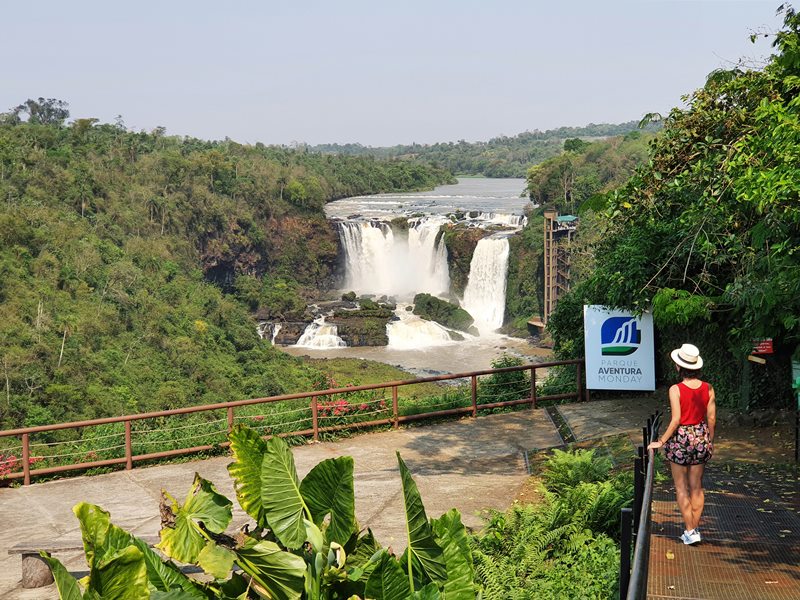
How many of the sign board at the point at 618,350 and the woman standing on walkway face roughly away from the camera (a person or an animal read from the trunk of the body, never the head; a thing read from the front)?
1

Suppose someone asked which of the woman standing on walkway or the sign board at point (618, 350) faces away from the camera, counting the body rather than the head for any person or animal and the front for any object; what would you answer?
the woman standing on walkway

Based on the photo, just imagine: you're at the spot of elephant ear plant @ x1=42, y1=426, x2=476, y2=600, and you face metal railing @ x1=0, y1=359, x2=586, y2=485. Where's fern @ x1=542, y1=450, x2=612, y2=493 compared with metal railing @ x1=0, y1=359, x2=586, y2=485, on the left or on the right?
right

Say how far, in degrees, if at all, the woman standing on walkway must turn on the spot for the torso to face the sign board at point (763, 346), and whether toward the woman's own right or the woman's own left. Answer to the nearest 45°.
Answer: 0° — they already face it

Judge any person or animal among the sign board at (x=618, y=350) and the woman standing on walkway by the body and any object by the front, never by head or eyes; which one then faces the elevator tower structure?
the woman standing on walkway

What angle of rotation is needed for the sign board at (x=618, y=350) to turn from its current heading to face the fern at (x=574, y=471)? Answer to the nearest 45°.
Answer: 0° — it already faces it

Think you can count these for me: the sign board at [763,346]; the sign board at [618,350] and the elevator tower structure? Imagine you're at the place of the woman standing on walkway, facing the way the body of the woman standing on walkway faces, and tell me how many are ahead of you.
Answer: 3

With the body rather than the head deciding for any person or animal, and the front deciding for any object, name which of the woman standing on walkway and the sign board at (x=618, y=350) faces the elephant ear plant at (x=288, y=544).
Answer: the sign board

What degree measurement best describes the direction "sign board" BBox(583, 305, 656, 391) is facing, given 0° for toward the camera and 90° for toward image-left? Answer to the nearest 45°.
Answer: approximately 0°

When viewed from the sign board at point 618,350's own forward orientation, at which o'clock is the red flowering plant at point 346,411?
The red flowering plant is roughly at 2 o'clock from the sign board.

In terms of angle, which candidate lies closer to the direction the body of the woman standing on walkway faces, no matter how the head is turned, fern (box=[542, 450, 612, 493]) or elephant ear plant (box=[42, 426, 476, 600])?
the fern

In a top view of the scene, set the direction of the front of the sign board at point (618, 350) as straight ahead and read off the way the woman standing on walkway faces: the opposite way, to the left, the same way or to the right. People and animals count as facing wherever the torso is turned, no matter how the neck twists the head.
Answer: the opposite way

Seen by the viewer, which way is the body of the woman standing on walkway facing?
away from the camera

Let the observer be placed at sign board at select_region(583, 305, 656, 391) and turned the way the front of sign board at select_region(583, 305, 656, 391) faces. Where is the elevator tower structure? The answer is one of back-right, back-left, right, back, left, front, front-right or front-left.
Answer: back

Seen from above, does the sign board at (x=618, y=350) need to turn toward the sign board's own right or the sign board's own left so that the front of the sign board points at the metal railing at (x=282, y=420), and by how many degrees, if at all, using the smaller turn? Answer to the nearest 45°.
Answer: approximately 45° to the sign board's own right
